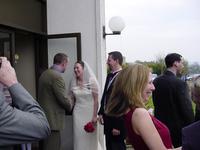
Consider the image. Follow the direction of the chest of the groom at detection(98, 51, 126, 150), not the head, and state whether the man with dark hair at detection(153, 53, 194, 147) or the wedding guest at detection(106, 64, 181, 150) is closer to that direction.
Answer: the wedding guest

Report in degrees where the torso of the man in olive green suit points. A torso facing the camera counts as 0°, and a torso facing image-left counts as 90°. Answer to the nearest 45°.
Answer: approximately 225°

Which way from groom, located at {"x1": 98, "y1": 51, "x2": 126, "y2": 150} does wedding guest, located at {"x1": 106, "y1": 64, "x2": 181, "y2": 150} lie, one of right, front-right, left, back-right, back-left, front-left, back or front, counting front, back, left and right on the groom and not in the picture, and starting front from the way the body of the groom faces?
front-left

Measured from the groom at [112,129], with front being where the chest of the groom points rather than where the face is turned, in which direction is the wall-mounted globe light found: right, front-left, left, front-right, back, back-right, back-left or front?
back-right

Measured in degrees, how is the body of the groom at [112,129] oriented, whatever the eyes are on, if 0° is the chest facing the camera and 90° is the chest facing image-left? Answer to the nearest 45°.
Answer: approximately 45°
